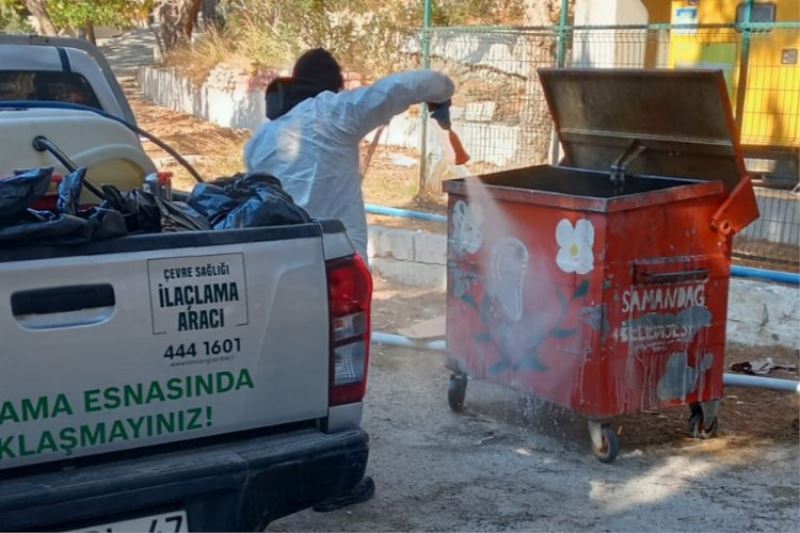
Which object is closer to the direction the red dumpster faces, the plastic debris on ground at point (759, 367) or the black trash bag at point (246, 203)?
the black trash bag

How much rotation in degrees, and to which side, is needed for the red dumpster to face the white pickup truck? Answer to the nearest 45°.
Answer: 0° — it already faces it

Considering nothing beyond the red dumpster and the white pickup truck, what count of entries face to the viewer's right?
0

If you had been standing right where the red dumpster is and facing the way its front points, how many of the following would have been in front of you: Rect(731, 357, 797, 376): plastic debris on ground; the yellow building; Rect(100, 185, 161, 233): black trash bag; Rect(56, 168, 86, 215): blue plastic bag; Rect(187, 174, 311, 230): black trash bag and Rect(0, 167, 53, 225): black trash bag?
4

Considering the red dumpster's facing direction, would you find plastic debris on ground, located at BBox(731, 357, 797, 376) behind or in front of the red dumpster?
behind

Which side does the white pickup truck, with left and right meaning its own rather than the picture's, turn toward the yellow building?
right

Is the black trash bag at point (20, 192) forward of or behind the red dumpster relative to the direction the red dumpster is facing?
forward

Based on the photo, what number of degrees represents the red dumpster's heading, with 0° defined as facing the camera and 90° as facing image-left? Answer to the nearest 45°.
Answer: approximately 45°

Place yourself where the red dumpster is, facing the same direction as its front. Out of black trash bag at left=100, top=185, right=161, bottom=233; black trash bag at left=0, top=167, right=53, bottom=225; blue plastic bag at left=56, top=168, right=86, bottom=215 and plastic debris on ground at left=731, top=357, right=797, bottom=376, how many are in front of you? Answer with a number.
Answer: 3

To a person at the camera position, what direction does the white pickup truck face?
facing away from the viewer and to the left of the viewer

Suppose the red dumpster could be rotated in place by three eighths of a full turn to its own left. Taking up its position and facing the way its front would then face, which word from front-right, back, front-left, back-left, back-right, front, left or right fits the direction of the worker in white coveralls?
back

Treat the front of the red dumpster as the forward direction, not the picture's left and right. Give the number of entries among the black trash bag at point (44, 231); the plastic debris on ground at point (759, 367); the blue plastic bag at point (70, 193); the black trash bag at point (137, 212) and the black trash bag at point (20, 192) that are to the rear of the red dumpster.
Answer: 1

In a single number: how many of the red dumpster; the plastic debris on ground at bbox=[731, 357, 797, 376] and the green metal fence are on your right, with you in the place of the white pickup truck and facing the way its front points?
3
